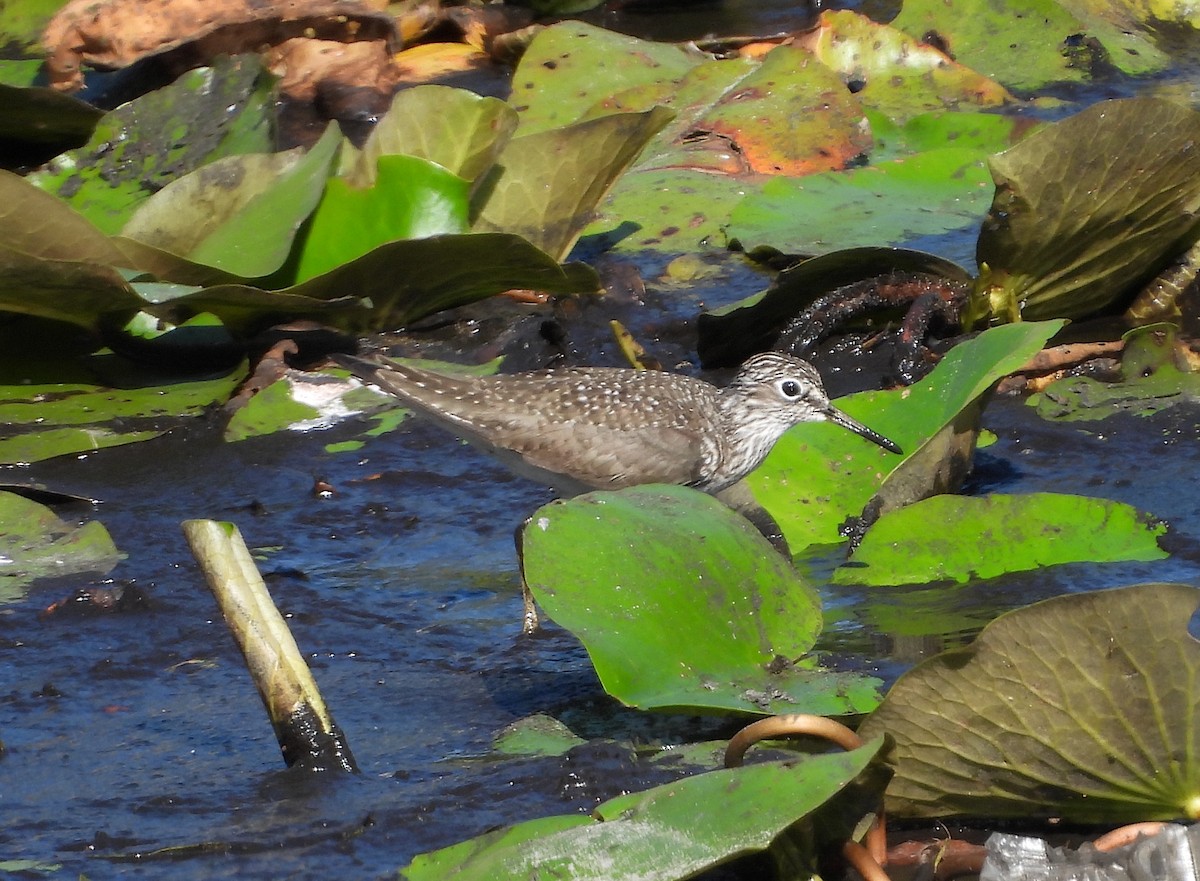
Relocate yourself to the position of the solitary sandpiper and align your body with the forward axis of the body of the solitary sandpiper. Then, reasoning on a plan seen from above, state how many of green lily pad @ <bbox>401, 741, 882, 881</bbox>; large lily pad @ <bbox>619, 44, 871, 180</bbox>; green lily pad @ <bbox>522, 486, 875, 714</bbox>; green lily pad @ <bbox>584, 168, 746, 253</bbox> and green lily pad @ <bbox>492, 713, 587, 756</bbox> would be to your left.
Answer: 2

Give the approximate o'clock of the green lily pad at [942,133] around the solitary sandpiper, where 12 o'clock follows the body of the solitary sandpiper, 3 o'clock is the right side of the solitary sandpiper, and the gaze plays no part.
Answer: The green lily pad is roughly at 10 o'clock from the solitary sandpiper.

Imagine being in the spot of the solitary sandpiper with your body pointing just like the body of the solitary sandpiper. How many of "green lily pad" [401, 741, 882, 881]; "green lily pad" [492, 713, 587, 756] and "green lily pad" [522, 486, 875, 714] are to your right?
3

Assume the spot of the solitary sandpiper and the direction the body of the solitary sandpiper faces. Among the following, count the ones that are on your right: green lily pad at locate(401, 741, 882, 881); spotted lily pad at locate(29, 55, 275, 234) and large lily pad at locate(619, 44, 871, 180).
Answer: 1

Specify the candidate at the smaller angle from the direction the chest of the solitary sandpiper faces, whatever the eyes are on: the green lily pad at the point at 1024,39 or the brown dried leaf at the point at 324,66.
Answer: the green lily pad

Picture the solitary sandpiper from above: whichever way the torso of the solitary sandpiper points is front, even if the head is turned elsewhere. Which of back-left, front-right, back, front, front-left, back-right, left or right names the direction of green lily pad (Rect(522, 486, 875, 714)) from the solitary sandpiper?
right

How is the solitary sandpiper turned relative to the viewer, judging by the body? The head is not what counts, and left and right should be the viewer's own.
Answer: facing to the right of the viewer

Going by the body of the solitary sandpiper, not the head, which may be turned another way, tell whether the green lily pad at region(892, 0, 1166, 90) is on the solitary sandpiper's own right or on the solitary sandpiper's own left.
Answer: on the solitary sandpiper's own left

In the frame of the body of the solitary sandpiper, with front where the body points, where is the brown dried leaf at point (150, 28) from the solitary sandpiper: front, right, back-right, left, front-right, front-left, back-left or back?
back-left

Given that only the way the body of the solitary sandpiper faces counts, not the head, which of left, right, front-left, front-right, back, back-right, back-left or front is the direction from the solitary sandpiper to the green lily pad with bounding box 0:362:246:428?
back

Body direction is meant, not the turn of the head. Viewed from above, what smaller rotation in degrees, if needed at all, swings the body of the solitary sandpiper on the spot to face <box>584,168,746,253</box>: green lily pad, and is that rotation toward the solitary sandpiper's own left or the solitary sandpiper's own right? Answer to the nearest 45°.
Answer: approximately 90° to the solitary sandpiper's own left

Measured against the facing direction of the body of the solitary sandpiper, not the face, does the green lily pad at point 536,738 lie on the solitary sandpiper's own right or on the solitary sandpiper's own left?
on the solitary sandpiper's own right

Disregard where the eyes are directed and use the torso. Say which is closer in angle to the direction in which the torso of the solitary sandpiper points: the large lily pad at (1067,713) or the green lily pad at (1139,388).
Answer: the green lily pad

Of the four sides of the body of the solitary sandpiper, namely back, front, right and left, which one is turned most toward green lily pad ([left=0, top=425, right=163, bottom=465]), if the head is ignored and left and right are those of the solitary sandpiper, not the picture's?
back

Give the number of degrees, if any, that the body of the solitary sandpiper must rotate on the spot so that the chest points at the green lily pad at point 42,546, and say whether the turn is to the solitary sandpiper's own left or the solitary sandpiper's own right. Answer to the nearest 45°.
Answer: approximately 135° to the solitary sandpiper's own right

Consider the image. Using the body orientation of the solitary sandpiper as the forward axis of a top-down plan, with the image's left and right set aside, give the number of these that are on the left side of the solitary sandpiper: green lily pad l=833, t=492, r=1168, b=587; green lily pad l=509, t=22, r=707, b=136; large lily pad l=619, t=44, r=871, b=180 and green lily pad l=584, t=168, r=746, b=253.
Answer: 3

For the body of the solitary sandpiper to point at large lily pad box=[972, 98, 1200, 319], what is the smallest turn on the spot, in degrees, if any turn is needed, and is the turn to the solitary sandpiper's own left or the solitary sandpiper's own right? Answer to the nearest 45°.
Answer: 0° — it already faces it

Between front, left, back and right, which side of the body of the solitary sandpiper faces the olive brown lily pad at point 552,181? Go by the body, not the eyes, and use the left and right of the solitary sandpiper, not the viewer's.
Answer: left
